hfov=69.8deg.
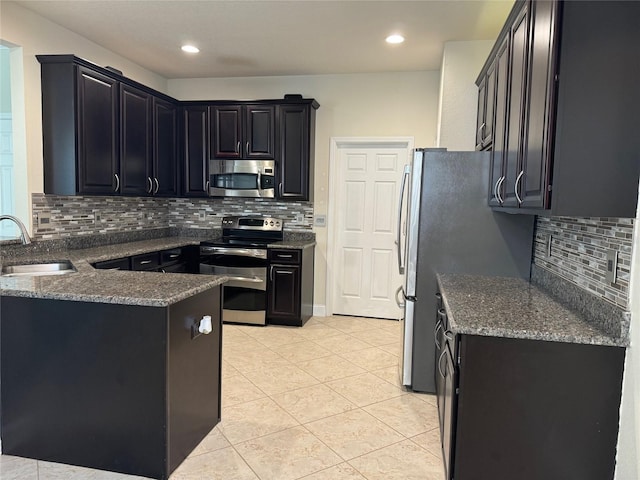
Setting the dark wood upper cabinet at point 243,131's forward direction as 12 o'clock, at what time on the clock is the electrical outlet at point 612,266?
The electrical outlet is roughly at 11 o'clock from the dark wood upper cabinet.

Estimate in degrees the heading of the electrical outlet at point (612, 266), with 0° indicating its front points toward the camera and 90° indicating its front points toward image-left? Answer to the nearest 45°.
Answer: approximately 45°

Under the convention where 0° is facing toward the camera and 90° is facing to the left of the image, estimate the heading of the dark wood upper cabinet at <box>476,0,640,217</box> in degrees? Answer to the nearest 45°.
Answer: approximately 90°

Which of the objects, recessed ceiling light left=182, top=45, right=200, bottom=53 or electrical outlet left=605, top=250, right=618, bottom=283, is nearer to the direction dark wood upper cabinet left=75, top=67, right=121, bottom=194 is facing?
the electrical outlet

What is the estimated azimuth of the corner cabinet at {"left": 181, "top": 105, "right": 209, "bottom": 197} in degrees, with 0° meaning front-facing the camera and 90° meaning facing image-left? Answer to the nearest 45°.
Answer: approximately 0°

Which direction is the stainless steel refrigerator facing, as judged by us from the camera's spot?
facing to the left of the viewer

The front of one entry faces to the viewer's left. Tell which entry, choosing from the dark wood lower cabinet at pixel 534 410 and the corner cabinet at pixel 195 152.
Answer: the dark wood lower cabinet

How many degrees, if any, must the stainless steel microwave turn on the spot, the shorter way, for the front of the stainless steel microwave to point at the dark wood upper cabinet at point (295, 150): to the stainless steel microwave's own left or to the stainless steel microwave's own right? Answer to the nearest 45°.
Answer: approximately 90° to the stainless steel microwave's own left
